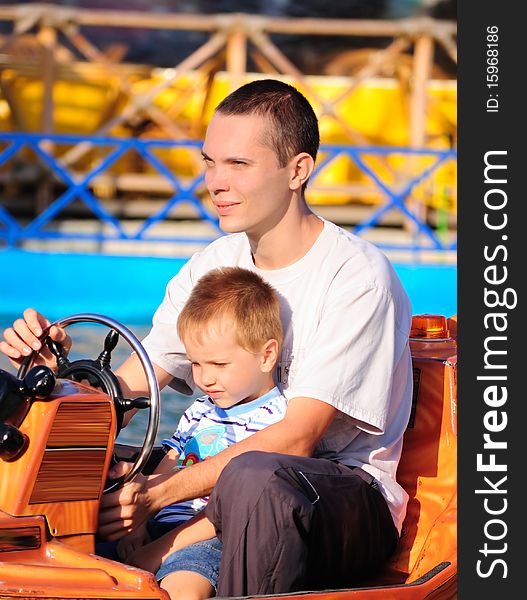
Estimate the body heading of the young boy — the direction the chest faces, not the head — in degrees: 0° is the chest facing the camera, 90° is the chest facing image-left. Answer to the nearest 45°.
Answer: approximately 45°

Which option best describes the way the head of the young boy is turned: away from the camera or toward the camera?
toward the camera

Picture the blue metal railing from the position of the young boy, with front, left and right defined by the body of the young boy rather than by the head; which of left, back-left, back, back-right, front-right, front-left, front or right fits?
back-right

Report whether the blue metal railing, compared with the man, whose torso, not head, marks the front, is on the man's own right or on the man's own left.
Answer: on the man's own right

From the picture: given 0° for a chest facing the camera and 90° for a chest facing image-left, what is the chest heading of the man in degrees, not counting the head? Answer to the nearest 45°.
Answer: approximately 45°
